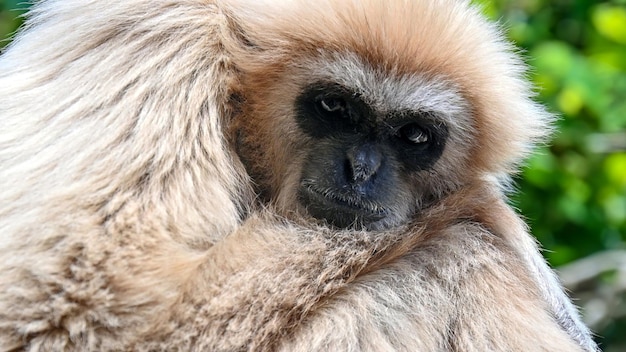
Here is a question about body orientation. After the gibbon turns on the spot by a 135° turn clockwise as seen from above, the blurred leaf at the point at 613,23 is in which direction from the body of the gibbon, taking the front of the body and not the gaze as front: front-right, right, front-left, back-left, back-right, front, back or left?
back-right

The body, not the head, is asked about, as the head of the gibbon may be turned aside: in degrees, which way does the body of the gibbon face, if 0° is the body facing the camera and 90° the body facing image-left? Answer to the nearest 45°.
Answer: approximately 315°
